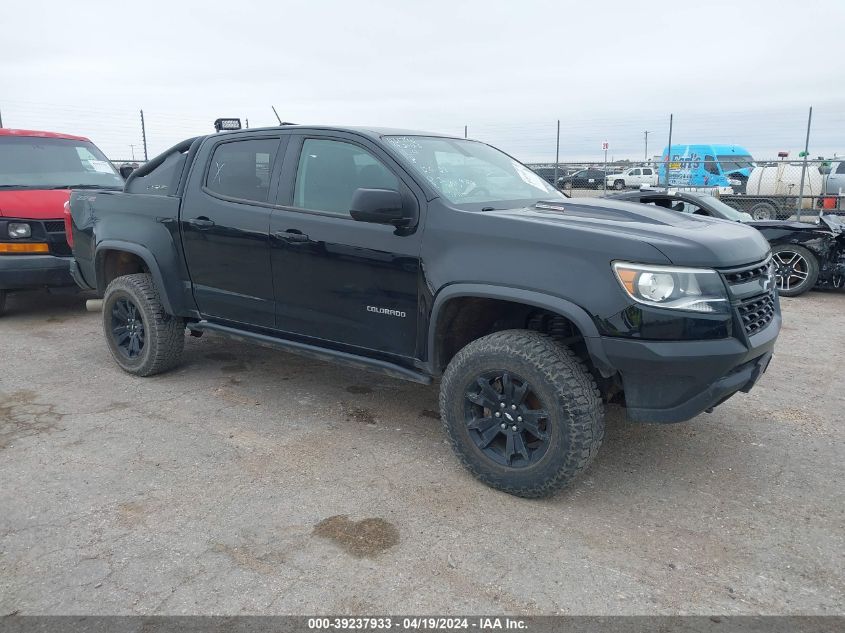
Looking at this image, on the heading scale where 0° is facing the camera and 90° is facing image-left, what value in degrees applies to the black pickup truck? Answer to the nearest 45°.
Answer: approximately 315°

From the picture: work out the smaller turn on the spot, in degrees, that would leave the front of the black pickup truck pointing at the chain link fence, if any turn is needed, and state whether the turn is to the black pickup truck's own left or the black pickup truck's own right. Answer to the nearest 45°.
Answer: approximately 90° to the black pickup truck's own left

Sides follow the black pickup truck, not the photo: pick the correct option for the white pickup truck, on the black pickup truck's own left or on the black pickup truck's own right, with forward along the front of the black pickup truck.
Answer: on the black pickup truck's own left

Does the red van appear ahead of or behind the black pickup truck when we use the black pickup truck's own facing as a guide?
behind

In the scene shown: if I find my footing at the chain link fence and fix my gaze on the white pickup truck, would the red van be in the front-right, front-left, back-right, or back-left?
back-left
